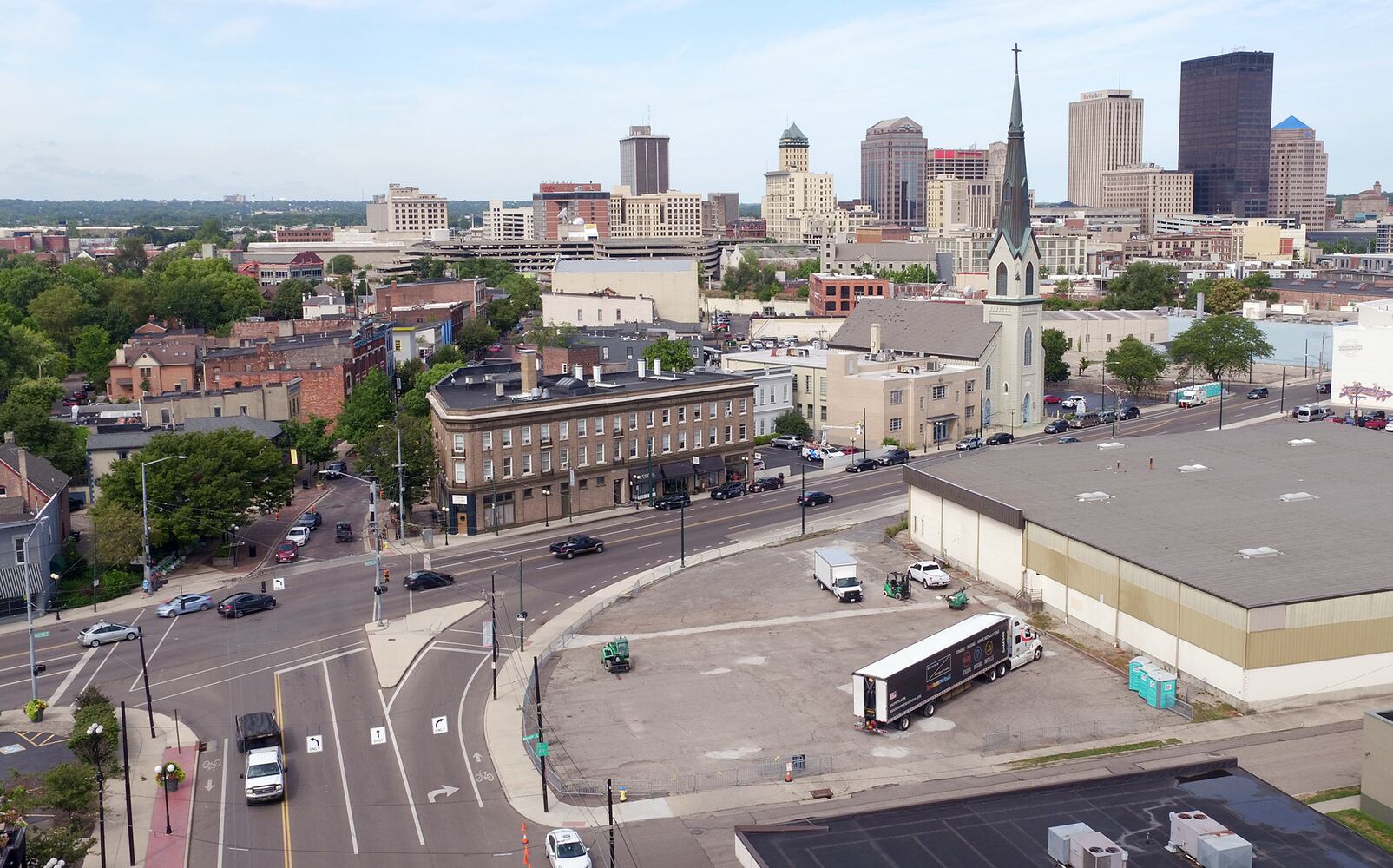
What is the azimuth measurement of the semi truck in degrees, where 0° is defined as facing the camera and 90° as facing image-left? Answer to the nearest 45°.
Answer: approximately 225°

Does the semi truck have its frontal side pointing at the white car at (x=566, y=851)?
no
